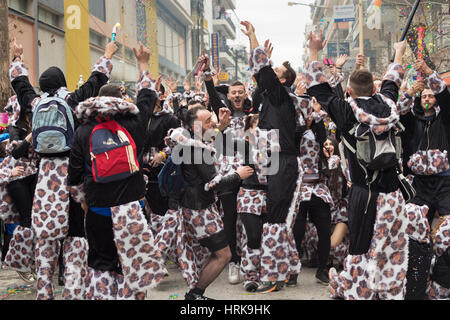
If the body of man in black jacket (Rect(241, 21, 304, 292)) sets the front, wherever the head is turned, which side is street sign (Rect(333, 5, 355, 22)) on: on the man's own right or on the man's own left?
on the man's own right

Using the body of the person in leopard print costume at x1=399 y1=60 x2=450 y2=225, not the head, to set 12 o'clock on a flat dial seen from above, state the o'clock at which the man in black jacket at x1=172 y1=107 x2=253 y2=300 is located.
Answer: The man in black jacket is roughly at 2 o'clock from the person in leopard print costume.

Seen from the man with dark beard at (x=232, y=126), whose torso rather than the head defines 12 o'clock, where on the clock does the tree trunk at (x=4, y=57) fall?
The tree trunk is roughly at 4 o'clock from the man with dark beard.

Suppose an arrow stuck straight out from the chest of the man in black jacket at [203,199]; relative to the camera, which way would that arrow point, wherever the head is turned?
to the viewer's right

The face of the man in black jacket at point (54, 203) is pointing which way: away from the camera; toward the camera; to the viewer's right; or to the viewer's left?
away from the camera

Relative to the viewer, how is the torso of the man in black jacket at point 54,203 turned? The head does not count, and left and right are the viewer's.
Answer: facing away from the viewer

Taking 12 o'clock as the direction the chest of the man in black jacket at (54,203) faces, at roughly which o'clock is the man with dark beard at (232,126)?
The man with dark beard is roughly at 2 o'clock from the man in black jacket.

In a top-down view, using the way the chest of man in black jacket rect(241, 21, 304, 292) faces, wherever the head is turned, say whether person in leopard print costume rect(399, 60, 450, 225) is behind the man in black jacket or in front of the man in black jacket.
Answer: behind
